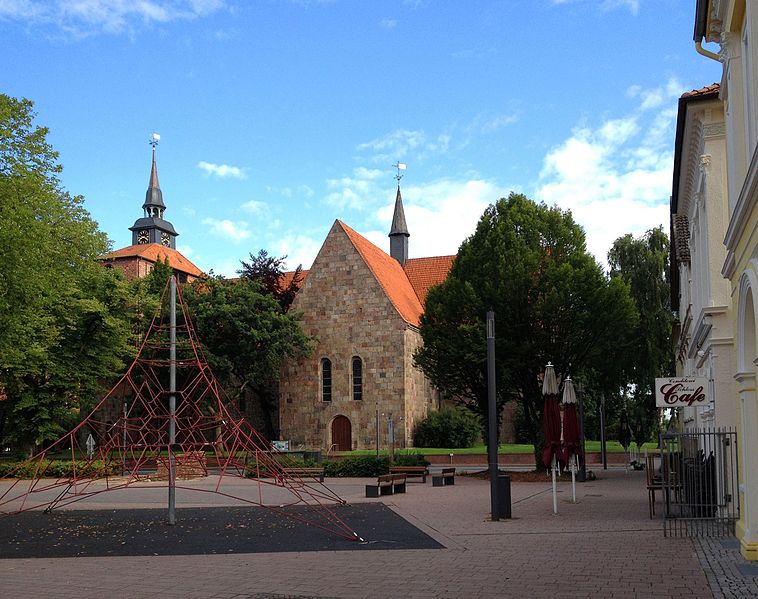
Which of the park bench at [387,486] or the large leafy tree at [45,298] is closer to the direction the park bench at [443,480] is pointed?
the park bench

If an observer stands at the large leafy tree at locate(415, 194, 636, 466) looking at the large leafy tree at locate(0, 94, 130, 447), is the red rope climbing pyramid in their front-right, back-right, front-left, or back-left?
front-left

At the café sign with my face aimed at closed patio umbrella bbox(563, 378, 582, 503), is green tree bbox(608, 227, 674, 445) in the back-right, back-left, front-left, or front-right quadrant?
front-right

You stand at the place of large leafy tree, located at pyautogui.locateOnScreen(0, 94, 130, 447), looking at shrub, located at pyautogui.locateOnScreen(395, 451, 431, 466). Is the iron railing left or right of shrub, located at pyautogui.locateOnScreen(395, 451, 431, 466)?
right

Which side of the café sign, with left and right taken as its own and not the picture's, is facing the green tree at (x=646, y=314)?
back

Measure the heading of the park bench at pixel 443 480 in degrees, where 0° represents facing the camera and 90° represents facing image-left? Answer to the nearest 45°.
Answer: approximately 45°

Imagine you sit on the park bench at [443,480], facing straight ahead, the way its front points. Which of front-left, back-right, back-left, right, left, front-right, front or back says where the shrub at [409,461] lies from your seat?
back-right

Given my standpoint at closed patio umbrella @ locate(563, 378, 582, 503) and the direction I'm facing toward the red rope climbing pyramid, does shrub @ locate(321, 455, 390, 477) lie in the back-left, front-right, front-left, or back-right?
front-right

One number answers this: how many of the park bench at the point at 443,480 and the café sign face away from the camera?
0

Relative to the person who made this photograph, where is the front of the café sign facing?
facing the viewer

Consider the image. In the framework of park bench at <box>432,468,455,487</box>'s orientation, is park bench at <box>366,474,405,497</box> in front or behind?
in front

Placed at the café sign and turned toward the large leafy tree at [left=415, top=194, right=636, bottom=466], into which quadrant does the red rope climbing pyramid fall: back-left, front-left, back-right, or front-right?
front-left
